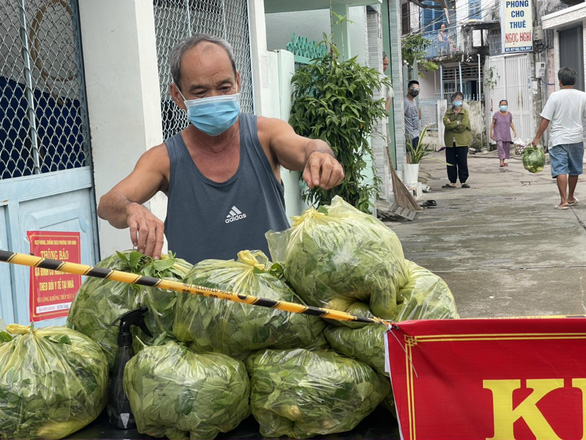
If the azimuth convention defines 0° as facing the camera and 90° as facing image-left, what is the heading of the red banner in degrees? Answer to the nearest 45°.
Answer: approximately 0°
